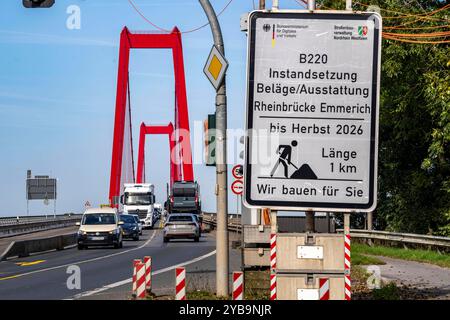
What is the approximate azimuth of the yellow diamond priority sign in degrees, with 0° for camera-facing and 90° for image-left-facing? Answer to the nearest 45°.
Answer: approximately 45°

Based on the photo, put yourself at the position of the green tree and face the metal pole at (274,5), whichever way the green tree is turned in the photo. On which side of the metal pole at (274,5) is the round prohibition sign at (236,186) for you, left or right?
right

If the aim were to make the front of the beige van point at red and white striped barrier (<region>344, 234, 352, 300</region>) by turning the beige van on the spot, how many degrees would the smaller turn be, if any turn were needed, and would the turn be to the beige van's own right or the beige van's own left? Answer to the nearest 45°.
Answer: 0° — it already faces it

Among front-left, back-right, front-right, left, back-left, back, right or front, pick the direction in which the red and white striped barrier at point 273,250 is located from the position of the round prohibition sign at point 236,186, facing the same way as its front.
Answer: front

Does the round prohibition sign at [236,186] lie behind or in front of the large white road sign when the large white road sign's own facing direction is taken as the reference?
behind

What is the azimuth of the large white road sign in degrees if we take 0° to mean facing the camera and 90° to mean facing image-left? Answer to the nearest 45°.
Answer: approximately 0°

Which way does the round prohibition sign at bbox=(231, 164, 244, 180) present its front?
toward the camera

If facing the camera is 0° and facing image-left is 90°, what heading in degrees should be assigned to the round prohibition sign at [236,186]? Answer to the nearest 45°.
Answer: approximately 0°

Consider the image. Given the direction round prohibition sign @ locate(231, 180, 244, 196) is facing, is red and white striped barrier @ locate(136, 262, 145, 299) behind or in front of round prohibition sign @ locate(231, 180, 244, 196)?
in front

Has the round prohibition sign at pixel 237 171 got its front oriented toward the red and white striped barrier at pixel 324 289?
yes

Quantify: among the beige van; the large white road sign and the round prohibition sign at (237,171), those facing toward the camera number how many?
3

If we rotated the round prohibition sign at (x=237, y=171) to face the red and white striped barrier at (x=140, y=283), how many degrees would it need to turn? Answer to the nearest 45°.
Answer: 0° — it already faces it
